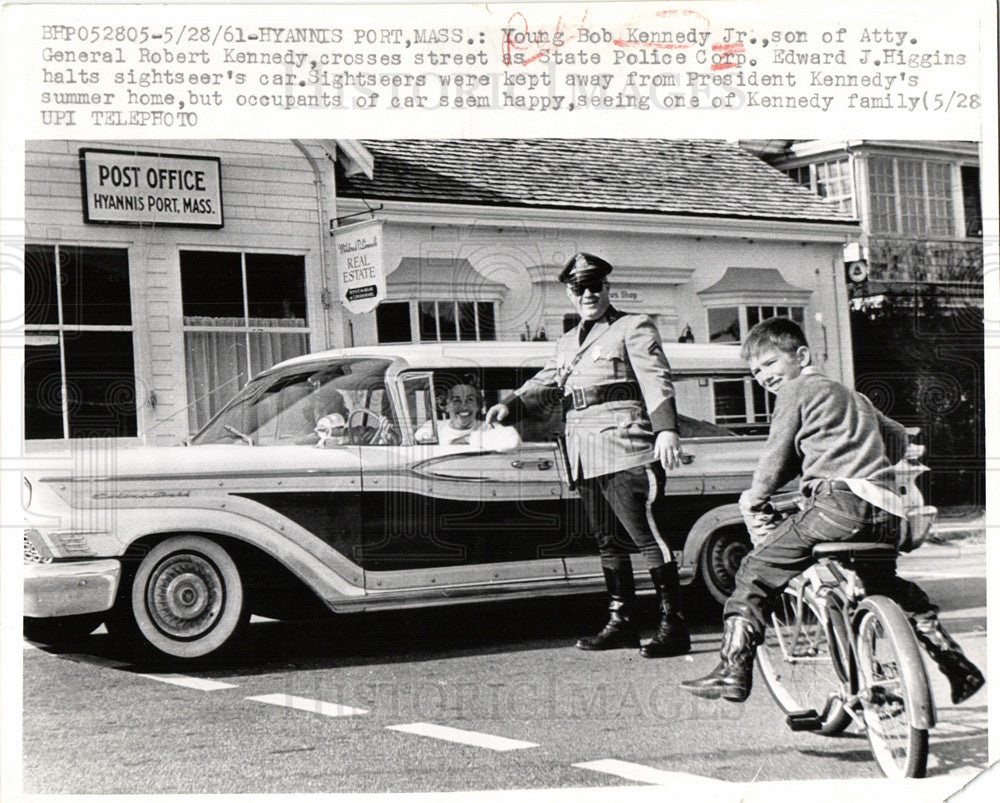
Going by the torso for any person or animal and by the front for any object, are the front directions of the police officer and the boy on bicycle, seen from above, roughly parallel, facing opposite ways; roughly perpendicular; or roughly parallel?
roughly perpendicular

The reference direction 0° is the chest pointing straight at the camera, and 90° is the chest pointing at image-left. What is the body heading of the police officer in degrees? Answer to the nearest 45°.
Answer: approximately 45°

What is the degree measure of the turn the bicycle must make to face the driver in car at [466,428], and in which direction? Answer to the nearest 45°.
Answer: approximately 45° to its left

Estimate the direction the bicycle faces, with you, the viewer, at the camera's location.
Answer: facing away from the viewer and to the left of the viewer

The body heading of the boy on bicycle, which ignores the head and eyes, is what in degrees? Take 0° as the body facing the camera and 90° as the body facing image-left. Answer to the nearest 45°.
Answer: approximately 135°
